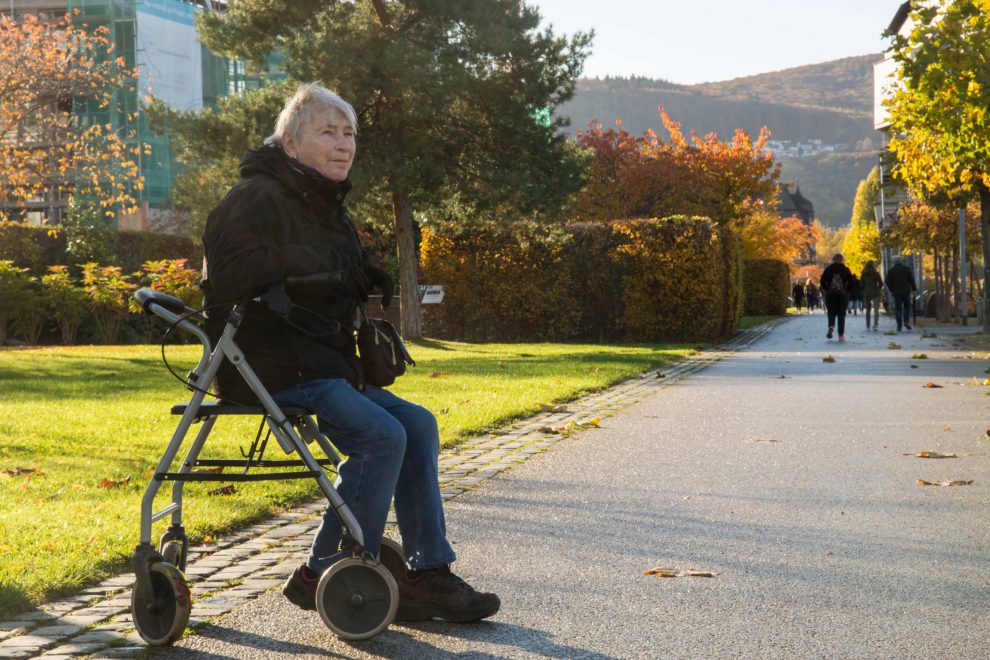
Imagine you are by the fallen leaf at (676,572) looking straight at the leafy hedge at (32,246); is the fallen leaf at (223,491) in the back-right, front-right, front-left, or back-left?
front-left

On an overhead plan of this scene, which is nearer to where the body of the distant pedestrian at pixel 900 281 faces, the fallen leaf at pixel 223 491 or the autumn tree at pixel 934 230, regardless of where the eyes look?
the autumn tree

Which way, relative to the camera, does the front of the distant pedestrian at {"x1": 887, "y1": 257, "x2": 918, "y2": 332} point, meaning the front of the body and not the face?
away from the camera

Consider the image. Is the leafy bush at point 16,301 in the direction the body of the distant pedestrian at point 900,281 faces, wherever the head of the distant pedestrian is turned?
no

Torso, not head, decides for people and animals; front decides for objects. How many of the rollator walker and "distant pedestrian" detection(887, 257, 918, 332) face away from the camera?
1

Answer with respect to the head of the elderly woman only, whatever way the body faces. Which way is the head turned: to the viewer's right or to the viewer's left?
to the viewer's right

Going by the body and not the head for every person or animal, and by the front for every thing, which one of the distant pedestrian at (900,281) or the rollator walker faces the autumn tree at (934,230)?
the distant pedestrian
